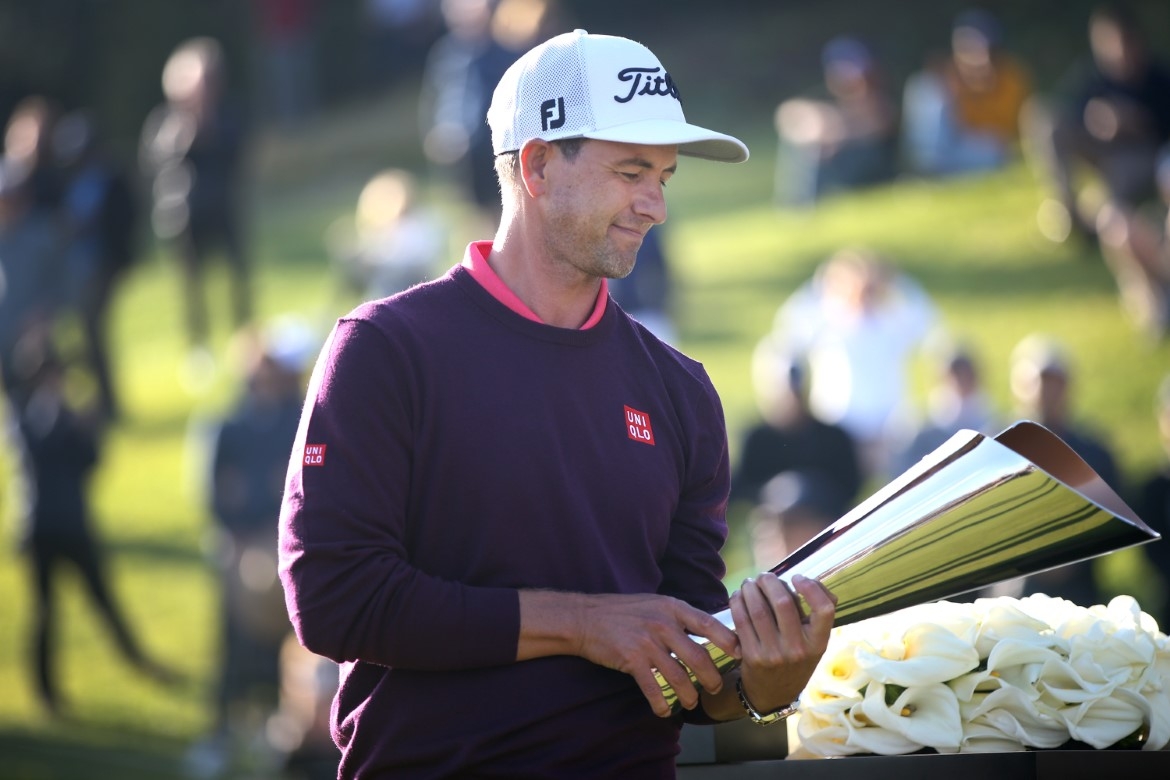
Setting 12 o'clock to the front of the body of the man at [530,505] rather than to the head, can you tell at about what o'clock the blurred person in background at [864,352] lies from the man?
The blurred person in background is roughly at 8 o'clock from the man.

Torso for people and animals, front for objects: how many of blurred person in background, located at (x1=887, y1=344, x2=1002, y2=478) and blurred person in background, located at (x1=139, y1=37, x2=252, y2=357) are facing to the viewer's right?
0

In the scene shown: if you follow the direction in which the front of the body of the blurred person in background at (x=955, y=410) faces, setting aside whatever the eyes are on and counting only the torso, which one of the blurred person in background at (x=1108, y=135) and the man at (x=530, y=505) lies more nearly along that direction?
the man

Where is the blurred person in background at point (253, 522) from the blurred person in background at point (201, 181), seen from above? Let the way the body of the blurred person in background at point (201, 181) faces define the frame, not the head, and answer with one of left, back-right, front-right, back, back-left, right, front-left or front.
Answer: front-left

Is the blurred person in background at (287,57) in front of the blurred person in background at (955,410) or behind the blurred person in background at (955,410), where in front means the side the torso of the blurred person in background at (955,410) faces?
behind

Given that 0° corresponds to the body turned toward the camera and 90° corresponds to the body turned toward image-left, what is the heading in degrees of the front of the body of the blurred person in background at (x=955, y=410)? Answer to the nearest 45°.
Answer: approximately 0°

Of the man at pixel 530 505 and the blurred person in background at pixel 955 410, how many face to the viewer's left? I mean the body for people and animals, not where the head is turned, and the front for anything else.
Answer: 0

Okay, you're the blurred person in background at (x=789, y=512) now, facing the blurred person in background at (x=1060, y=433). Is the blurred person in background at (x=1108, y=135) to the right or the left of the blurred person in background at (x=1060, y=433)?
left
